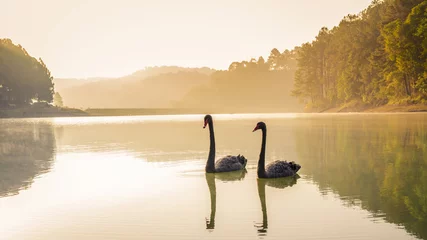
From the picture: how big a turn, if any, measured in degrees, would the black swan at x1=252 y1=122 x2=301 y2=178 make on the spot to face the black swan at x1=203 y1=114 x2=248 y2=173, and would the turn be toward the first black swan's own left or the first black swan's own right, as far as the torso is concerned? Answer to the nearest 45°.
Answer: approximately 45° to the first black swan's own right

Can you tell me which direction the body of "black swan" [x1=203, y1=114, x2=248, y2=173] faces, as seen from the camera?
to the viewer's left

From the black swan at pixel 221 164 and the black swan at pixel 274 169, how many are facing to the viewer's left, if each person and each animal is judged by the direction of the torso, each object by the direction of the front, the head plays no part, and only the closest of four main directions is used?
2

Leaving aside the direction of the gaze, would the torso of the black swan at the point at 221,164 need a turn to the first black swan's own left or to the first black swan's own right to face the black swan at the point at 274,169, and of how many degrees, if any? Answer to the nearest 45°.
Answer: approximately 135° to the first black swan's own left

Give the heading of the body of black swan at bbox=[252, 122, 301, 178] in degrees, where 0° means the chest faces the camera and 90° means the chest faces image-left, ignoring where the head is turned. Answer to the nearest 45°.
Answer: approximately 90°
